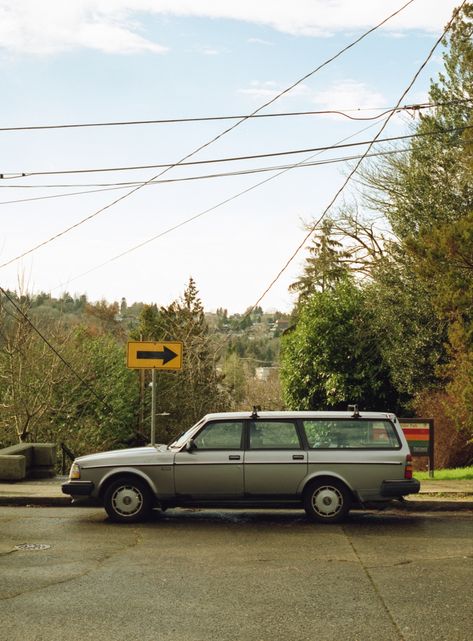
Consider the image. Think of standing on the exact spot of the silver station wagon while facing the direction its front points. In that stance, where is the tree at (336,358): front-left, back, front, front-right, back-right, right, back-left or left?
right

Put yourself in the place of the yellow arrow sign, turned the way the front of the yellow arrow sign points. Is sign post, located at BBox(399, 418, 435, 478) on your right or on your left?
on your left

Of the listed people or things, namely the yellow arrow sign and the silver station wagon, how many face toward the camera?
1

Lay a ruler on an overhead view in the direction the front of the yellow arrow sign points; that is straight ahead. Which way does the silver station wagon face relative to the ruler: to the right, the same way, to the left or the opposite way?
to the right

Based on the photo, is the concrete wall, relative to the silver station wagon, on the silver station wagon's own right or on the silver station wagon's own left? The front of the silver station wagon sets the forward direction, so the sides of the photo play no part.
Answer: on the silver station wagon's own right

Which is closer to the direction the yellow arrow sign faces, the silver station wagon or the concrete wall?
the silver station wagon

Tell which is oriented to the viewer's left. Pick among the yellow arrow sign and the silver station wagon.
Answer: the silver station wagon

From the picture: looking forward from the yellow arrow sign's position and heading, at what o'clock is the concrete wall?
The concrete wall is roughly at 4 o'clock from the yellow arrow sign.

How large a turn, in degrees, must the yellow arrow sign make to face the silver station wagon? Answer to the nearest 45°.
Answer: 0° — it already faces it

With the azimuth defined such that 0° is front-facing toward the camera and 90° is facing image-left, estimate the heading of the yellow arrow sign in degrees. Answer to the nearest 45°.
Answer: approximately 0°

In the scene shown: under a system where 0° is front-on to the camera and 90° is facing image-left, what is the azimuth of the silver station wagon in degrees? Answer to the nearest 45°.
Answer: approximately 90°

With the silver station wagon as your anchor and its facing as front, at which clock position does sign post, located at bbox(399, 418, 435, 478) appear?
The sign post is roughly at 4 o'clock from the silver station wagon.
